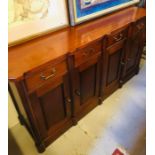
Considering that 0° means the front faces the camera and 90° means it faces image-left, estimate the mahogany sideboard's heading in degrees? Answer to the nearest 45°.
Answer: approximately 315°
